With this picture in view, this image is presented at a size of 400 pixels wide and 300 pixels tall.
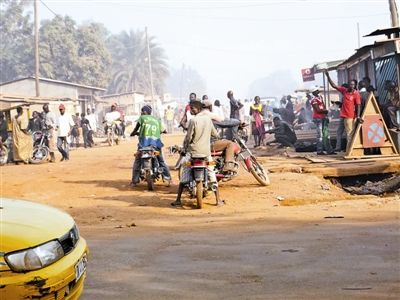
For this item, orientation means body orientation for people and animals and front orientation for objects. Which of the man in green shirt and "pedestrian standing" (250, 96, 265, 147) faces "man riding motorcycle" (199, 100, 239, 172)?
the pedestrian standing

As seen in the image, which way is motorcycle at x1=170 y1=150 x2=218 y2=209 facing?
away from the camera

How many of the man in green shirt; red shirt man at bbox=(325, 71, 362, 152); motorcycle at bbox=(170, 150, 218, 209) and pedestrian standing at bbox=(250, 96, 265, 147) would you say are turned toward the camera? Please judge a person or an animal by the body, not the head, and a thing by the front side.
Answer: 2

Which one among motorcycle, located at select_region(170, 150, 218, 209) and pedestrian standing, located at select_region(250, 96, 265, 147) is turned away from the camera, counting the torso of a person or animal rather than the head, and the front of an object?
the motorcycle

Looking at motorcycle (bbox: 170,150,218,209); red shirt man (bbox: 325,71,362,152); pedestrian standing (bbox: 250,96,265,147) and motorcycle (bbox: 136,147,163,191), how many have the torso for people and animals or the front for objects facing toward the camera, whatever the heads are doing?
2

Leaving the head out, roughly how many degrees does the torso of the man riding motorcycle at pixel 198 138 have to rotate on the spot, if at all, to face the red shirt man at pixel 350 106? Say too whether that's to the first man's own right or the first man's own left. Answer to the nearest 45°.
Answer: approximately 45° to the first man's own right

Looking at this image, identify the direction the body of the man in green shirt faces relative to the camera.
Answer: away from the camera

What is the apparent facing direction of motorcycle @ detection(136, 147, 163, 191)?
away from the camera

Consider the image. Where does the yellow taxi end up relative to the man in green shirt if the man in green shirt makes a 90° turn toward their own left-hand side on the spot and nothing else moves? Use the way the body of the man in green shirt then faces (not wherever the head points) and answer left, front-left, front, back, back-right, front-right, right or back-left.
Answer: left

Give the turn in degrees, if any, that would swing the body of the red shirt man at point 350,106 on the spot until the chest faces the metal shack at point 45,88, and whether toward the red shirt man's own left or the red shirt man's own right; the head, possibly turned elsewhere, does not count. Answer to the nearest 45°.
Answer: approximately 135° to the red shirt man's own right

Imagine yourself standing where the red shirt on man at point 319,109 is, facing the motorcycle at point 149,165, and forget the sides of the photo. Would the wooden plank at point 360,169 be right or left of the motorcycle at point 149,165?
left

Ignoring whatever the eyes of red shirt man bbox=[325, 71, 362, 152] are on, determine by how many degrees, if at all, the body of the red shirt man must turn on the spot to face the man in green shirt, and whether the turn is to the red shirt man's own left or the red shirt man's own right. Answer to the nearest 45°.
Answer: approximately 45° to the red shirt man's own right

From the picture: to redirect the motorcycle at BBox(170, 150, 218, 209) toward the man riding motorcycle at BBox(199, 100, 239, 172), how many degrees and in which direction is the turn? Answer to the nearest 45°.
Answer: approximately 45° to its right
